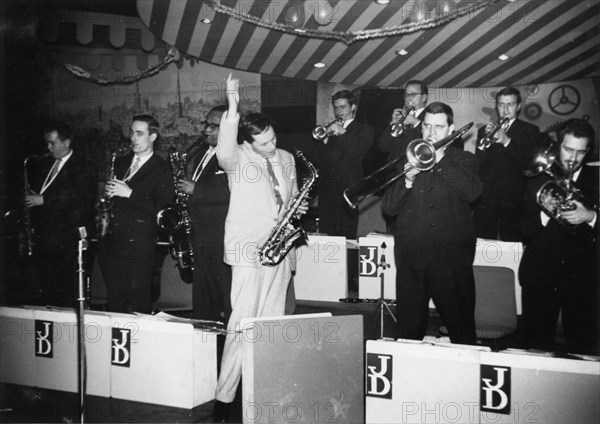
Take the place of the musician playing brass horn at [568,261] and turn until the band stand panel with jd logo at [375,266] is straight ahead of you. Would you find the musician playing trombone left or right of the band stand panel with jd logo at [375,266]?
left

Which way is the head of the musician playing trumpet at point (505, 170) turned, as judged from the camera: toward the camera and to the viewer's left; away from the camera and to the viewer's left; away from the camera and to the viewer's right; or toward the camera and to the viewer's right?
toward the camera and to the viewer's left

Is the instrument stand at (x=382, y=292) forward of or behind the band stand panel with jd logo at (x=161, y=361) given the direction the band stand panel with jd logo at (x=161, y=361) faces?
behind

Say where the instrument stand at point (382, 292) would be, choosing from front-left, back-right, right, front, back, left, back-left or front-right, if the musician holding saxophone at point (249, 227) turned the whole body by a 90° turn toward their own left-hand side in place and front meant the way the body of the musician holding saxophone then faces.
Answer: front

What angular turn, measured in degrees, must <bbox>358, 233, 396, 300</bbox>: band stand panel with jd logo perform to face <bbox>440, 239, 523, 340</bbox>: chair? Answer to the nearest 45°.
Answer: approximately 45° to its left

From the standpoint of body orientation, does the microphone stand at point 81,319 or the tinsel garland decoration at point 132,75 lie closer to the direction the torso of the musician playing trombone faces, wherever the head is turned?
the microphone stand

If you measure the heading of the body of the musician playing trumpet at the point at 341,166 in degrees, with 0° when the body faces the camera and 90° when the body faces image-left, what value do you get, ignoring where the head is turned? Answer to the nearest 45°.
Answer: approximately 45°

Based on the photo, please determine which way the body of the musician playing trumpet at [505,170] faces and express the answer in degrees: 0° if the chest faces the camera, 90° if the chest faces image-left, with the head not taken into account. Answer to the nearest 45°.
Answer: approximately 45°

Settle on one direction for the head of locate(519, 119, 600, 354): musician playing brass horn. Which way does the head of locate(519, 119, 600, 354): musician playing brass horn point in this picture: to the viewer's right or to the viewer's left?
to the viewer's left

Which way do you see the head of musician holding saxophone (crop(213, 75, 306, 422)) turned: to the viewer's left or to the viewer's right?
to the viewer's right

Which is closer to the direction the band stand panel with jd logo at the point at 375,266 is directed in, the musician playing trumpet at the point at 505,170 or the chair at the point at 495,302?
the chair

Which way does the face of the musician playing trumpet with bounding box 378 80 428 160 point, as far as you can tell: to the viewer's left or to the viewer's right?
to the viewer's left

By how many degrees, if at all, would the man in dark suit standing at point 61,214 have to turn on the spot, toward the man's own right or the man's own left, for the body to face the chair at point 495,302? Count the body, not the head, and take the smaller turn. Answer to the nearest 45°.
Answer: approximately 90° to the man's own left
